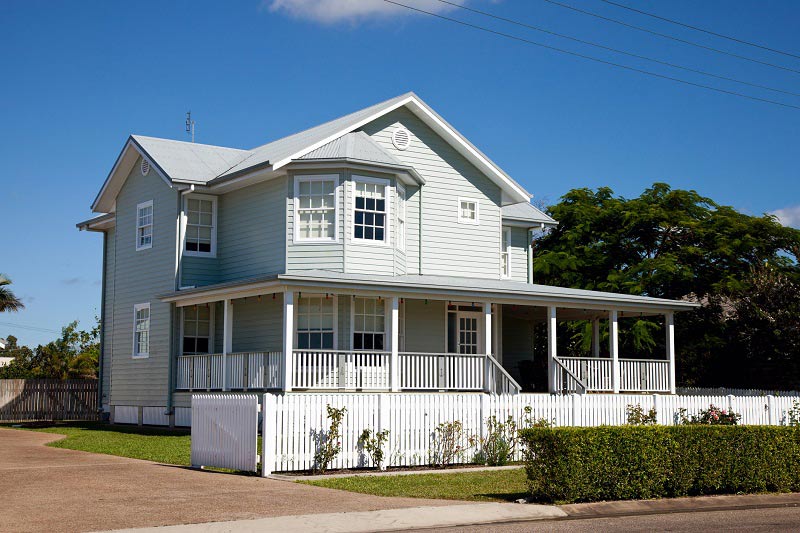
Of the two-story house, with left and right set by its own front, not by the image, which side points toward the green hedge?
front

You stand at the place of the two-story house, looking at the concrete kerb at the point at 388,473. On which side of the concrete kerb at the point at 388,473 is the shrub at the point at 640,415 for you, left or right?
left

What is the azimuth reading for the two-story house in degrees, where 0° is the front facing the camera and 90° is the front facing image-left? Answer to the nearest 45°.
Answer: approximately 315°

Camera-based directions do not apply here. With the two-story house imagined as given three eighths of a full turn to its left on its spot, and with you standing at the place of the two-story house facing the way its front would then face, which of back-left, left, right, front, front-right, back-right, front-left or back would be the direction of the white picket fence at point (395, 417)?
back

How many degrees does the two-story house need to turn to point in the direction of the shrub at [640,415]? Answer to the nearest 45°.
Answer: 0° — it already faces it

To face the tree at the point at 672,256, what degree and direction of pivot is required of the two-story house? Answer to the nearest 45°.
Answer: approximately 90° to its left

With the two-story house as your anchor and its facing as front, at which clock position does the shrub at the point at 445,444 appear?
The shrub is roughly at 1 o'clock from the two-story house.

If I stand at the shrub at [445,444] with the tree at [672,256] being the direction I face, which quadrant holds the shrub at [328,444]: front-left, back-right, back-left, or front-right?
back-left
